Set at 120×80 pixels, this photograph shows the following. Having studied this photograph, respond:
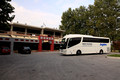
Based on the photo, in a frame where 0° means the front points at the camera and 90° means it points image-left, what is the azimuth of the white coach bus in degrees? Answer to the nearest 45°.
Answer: approximately 45°

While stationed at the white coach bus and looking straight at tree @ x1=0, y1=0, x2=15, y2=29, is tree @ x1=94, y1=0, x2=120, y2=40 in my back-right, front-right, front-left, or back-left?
back-right

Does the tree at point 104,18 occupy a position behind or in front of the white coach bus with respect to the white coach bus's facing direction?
behind

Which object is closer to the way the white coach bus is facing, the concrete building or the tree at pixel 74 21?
the concrete building

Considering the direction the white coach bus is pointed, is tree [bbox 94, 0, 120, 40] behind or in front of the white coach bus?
behind

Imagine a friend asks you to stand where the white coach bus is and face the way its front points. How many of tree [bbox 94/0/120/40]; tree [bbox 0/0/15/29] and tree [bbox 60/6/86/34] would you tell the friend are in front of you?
1

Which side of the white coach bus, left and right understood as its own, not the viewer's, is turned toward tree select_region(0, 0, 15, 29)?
front
